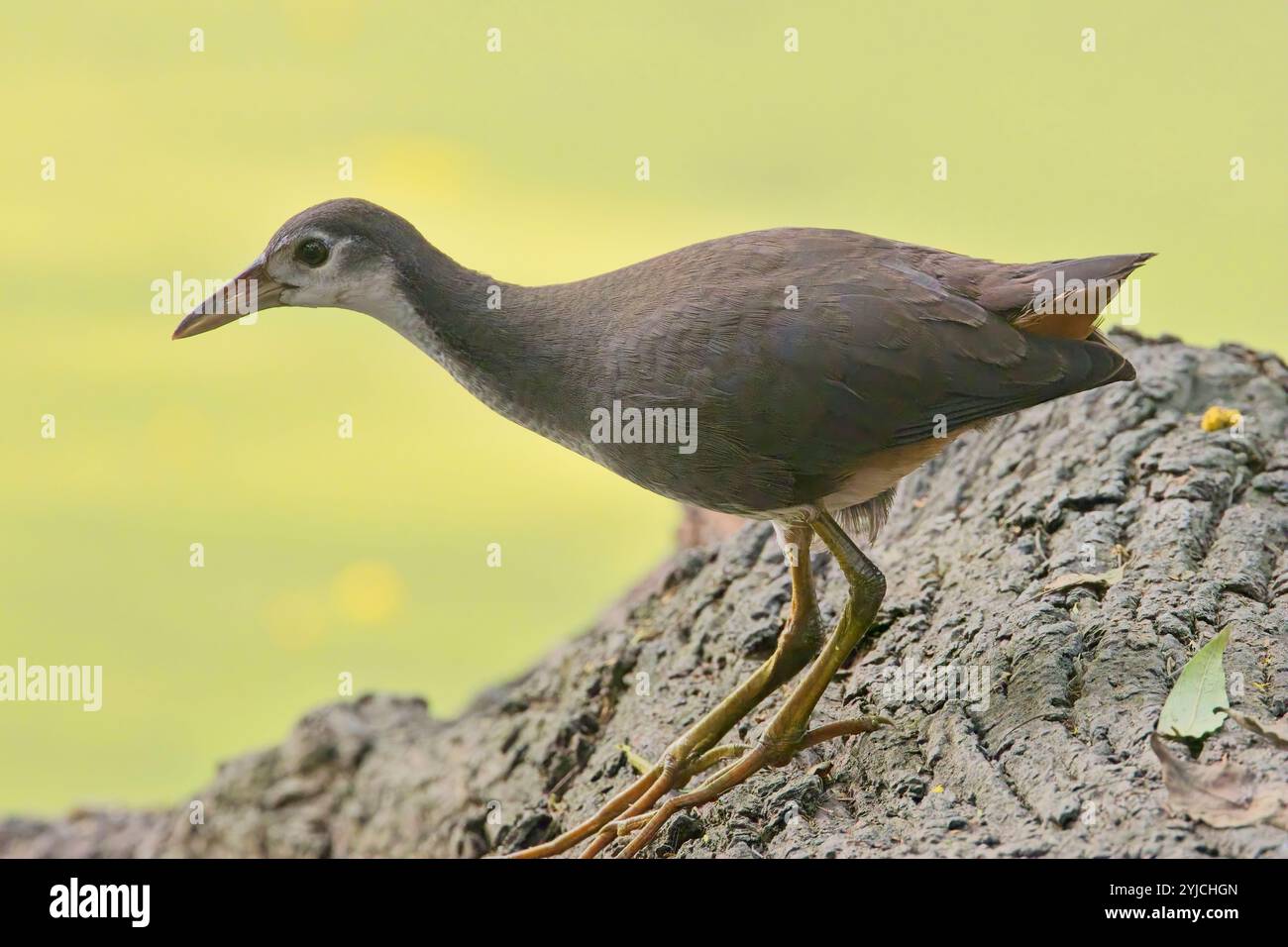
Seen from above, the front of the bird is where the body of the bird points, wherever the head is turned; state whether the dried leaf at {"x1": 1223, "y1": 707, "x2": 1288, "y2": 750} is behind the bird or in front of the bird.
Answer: behind

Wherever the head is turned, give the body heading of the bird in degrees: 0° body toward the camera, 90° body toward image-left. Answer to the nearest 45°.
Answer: approximately 90°

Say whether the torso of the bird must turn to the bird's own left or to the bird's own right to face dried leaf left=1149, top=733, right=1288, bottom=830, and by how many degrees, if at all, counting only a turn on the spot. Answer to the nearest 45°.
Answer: approximately 135° to the bird's own left

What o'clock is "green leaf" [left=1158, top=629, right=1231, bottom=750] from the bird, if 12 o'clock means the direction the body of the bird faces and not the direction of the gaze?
The green leaf is roughly at 7 o'clock from the bird.

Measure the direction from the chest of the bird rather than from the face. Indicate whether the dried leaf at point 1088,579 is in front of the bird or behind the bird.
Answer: behind
